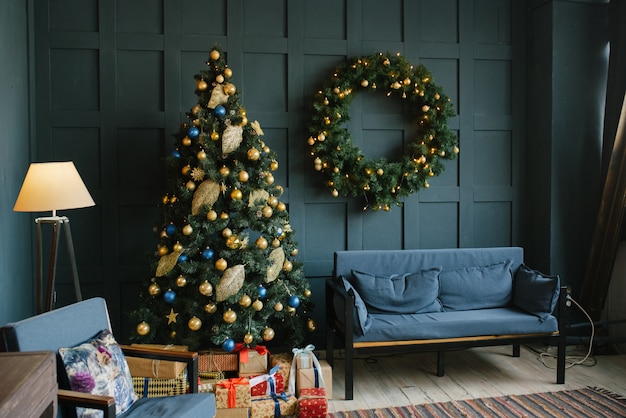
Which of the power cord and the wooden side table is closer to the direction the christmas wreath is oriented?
the wooden side table

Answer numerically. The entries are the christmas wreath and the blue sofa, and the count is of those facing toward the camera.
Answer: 2

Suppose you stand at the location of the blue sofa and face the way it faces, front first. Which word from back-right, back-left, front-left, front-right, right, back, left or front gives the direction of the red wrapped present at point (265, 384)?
front-right

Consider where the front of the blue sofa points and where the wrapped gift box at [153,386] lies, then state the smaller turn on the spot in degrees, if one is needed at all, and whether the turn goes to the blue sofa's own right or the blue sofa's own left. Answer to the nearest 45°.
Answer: approximately 45° to the blue sofa's own right

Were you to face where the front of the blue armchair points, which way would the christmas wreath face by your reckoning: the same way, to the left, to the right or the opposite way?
to the right

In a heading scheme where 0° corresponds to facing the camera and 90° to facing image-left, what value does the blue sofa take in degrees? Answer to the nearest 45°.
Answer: approximately 0°

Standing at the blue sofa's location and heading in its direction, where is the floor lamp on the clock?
The floor lamp is roughly at 2 o'clock from the blue sofa.

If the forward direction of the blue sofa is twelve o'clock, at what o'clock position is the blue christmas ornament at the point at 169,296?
The blue christmas ornament is roughly at 2 o'clock from the blue sofa.
